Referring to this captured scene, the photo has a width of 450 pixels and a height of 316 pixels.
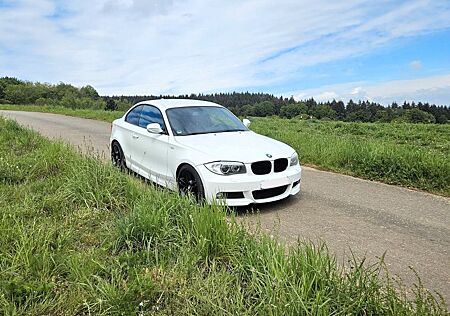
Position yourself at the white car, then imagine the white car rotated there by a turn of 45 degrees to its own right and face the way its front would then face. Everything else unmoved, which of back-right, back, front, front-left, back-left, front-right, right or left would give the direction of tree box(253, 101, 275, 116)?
back

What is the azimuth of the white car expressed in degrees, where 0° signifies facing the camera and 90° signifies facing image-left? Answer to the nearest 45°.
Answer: approximately 315°
